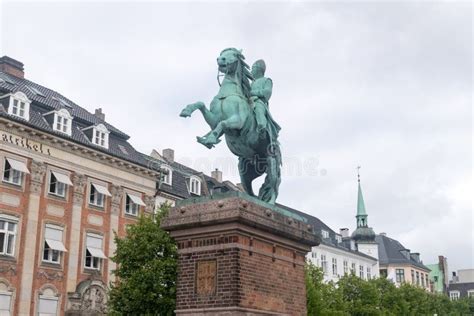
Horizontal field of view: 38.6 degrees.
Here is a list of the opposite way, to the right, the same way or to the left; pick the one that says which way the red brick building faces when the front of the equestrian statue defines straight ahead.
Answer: to the left

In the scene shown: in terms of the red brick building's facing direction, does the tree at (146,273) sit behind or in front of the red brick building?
in front

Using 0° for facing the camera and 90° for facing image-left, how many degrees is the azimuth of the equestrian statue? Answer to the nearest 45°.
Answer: approximately 45°

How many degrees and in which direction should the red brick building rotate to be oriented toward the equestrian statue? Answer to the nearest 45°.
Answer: approximately 45° to its right

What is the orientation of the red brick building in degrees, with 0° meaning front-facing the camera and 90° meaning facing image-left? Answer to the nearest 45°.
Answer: approximately 315°

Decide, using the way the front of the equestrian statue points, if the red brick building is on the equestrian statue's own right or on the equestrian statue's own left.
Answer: on the equestrian statue's own right

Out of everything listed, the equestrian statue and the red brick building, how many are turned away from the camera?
0

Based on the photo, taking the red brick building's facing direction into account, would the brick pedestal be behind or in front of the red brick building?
in front
